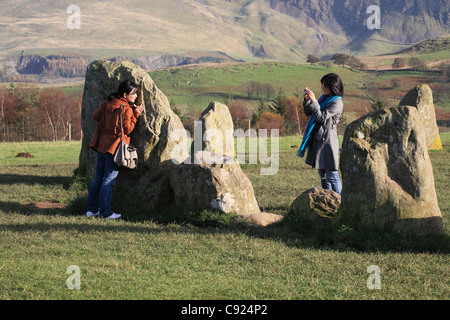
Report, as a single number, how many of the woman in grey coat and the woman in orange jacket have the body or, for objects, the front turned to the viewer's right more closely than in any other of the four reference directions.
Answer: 1

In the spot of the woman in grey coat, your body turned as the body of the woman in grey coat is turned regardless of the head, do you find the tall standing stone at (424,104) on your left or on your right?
on your right

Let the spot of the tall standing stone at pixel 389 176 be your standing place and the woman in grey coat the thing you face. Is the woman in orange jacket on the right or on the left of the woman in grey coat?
left

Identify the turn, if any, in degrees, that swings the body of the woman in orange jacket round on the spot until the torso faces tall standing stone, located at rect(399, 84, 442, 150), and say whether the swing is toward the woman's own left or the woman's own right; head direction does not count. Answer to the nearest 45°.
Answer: approximately 45° to the woman's own left

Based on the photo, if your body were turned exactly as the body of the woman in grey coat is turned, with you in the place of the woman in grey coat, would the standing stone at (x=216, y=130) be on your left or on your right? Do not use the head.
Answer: on your right

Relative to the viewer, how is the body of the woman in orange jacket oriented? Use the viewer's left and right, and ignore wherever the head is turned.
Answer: facing to the right of the viewer

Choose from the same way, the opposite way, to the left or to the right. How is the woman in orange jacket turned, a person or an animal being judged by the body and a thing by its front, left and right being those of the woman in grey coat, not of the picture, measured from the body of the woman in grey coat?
the opposite way

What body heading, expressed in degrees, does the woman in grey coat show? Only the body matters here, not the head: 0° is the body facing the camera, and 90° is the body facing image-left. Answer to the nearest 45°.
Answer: approximately 90°

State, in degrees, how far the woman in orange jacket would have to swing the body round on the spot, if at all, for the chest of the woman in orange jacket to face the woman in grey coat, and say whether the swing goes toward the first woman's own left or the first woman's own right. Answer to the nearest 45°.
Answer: approximately 45° to the first woman's own right

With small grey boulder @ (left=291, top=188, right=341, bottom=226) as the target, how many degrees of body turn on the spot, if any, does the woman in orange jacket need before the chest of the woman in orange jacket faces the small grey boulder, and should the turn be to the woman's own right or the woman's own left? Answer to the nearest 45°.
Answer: approximately 45° to the woman's own right

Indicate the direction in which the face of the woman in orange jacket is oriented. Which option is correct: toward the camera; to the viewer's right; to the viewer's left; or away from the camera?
to the viewer's right
